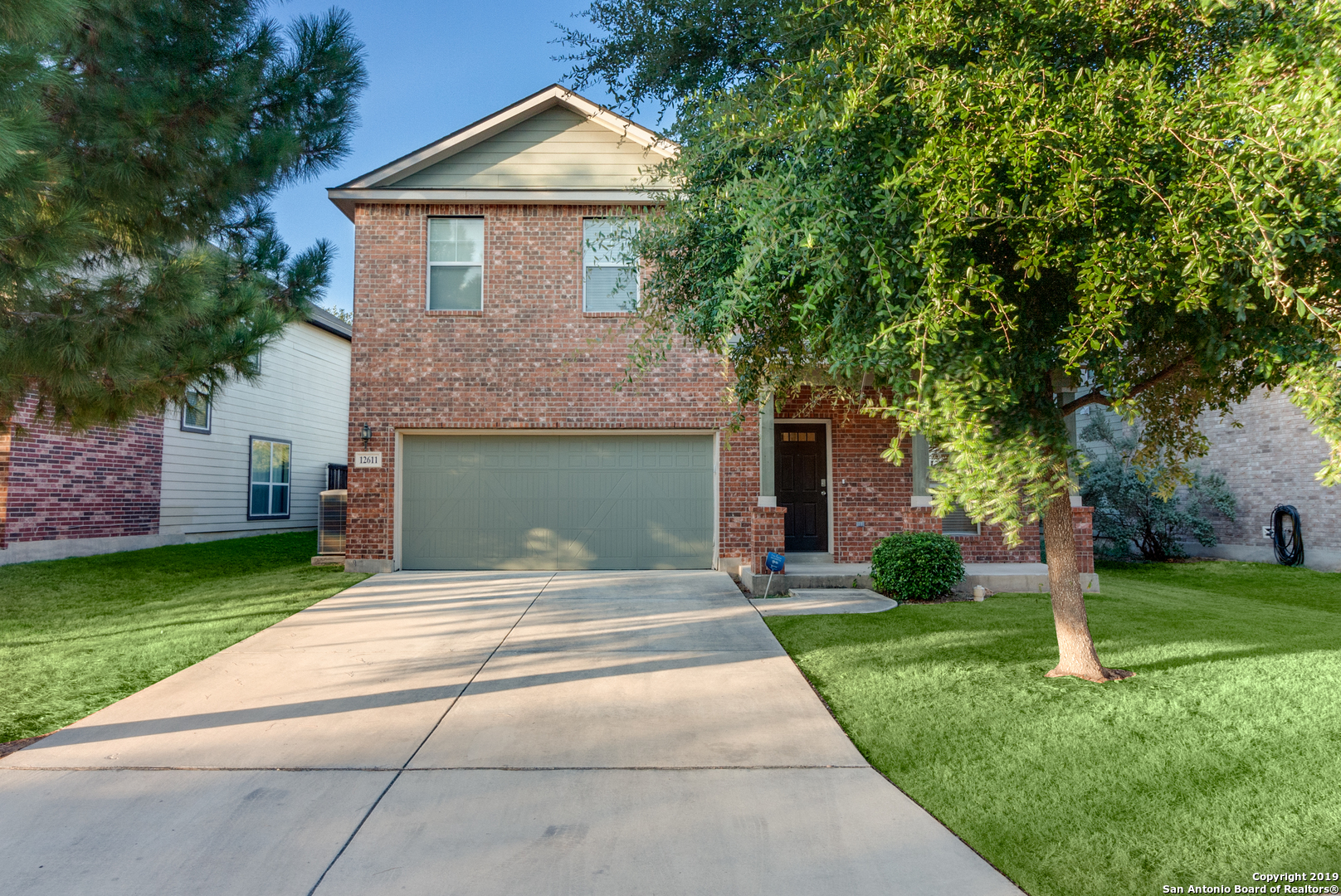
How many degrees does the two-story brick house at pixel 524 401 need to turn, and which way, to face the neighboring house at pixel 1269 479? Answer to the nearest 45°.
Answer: approximately 90° to its left

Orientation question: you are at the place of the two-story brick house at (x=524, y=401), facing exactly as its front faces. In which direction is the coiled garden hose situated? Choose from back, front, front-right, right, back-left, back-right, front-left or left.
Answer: left

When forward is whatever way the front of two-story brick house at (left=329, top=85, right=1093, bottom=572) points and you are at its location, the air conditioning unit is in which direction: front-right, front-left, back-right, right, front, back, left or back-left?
right

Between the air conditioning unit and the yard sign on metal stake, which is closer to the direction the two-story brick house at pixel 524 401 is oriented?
the yard sign on metal stake

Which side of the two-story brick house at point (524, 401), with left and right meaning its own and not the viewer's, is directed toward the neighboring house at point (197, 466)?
right

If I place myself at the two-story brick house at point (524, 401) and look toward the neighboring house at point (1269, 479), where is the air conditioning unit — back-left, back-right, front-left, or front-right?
back-right

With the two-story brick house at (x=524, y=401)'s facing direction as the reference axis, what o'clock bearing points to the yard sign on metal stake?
The yard sign on metal stake is roughly at 10 o'clock from the two-story brick house.

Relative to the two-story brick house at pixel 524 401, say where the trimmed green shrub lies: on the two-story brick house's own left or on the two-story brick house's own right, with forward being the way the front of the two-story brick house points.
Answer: on the two-story brick house's own left

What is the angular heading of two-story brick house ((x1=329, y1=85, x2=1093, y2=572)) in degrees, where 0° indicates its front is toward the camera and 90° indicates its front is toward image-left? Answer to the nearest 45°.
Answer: approximately 0°

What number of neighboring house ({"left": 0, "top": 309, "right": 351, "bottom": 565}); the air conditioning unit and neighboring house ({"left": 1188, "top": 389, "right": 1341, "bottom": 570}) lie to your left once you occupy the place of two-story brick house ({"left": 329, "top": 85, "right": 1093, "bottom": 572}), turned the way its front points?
1

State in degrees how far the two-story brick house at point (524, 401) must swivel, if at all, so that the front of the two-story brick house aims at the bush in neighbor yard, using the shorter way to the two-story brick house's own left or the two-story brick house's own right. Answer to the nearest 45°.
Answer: approximately 90° to the two-story brick house's own left

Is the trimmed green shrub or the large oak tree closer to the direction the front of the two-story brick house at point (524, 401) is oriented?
the large oak tree

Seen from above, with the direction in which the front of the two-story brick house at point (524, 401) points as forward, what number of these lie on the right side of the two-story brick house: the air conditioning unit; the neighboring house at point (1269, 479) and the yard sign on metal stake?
1
